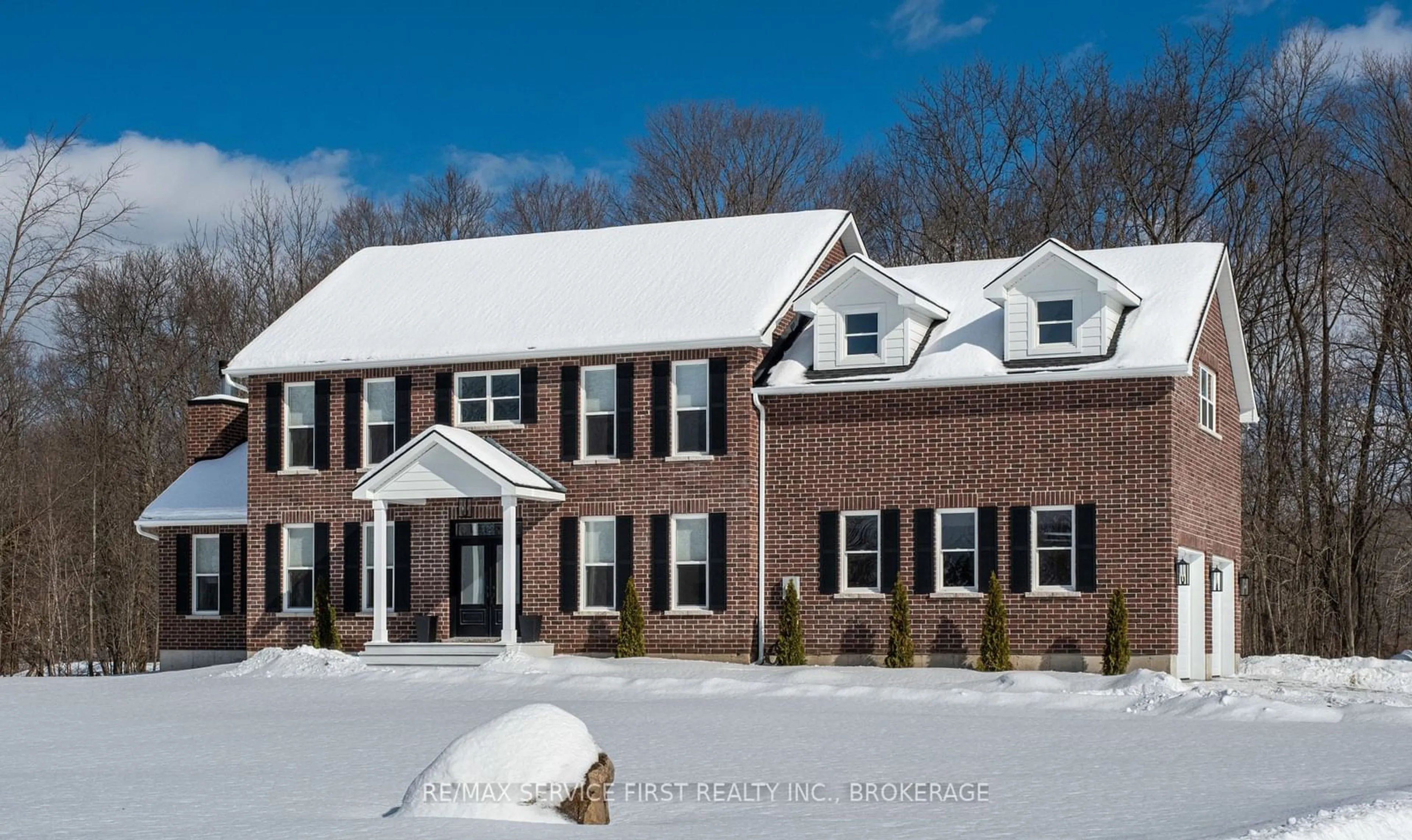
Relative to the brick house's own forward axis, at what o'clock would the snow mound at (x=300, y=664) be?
The snow mound is roughly at 3 o'clock from the brick house.

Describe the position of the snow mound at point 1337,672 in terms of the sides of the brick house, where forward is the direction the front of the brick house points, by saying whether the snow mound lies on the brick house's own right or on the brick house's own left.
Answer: on the brick house's own left

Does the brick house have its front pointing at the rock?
yes

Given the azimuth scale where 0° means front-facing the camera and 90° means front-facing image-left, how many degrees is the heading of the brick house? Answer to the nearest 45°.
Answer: approximately 0°

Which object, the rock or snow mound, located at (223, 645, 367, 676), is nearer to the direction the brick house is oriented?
the rock
